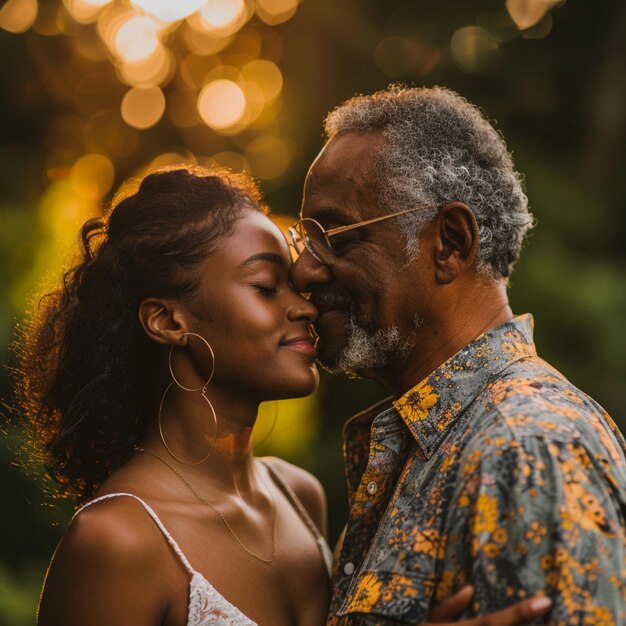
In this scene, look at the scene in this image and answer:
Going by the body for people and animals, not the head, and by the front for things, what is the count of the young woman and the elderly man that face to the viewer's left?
1

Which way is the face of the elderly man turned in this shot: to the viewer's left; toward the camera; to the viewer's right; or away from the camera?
to the viewer's left

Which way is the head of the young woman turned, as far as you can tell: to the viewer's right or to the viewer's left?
to the viewer's right

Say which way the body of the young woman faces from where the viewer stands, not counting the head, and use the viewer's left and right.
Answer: facing the viewer and to the right of the viewer

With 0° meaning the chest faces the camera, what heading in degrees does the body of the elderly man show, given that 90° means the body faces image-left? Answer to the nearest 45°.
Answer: approximately 90°

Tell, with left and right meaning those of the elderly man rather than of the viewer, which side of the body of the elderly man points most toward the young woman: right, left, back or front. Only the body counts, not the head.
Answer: front

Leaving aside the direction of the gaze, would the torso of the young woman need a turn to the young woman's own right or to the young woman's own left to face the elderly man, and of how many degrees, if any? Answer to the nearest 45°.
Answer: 0° — they already face them
